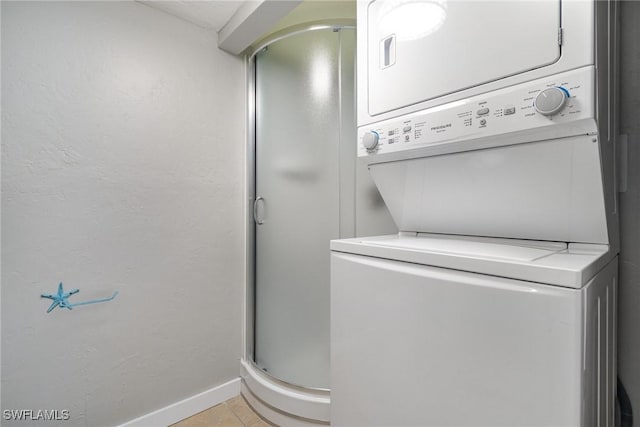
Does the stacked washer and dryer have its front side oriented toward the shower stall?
no

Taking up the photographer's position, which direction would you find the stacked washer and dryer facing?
facing the viewer and to the left of the viewer
